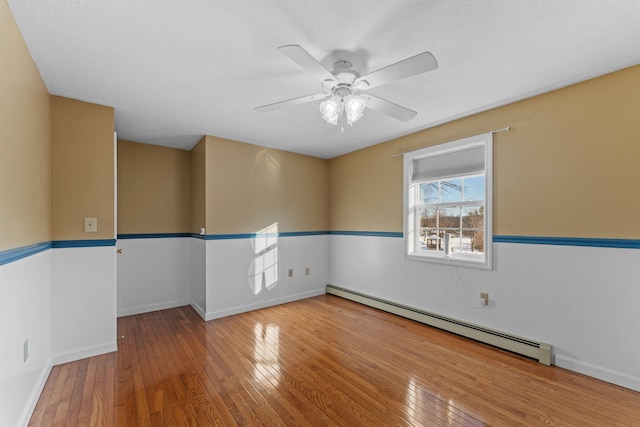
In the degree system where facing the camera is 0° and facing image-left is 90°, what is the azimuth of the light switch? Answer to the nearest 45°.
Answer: approximately 0°

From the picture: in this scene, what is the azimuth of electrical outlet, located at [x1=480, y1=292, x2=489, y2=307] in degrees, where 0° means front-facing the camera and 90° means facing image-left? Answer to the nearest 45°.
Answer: approximately 45°

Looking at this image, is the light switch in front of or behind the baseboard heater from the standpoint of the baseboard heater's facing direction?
in front

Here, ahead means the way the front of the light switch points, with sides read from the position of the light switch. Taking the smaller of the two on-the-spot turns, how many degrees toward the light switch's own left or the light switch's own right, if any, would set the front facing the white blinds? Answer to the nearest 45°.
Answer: approximately 45° to the light switch's own left

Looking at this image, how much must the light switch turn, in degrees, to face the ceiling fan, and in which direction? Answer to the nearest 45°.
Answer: approximately 45° to its left

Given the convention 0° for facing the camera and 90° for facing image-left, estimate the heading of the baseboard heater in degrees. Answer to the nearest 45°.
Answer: approximately 45°

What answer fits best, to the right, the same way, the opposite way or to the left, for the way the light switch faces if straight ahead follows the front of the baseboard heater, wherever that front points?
to the left
